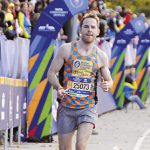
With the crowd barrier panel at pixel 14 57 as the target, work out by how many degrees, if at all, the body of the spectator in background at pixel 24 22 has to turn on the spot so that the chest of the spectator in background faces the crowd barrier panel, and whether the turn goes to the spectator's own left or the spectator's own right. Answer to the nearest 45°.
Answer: approximately 45° to the spectator's own right

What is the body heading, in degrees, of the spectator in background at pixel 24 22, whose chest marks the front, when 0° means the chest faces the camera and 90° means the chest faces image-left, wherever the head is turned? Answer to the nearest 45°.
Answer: approximately 315°

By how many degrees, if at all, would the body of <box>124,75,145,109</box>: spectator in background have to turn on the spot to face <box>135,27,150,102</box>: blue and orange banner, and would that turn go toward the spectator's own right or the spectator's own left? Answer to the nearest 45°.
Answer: approximately 90° to the spectator's own left

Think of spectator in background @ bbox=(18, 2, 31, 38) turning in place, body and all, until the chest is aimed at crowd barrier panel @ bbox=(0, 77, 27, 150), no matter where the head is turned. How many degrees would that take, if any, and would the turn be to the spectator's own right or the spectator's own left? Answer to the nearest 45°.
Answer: approximately 45° to the spectator's own right
